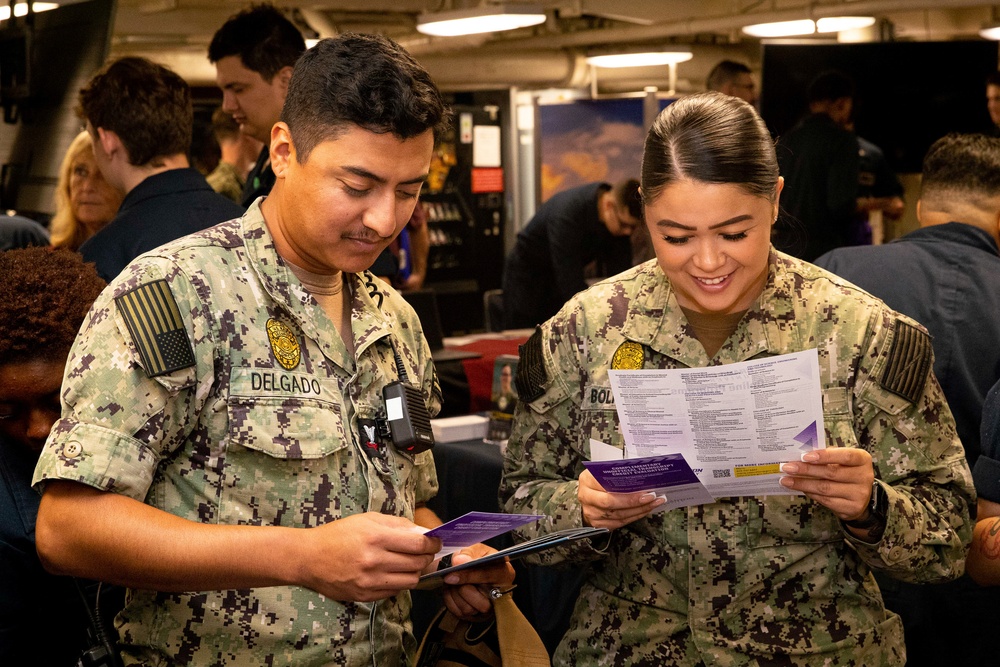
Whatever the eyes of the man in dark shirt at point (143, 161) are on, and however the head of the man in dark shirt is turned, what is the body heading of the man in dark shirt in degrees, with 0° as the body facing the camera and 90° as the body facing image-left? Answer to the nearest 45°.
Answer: approximately 135°

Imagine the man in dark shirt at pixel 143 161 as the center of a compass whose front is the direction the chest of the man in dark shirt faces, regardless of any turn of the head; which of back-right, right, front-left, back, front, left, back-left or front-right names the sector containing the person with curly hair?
back-left

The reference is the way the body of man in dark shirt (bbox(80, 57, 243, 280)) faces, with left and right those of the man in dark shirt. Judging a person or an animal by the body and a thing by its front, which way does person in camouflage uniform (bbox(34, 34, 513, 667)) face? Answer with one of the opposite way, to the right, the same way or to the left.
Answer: the opposite way

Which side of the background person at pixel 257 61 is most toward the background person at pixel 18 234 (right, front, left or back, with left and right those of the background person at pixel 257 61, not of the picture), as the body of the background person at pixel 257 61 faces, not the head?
front

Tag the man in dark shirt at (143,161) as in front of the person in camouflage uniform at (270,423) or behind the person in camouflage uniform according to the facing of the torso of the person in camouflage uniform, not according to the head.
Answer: behind

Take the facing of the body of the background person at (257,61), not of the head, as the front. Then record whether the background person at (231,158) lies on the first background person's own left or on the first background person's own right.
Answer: on the first background person's own right
